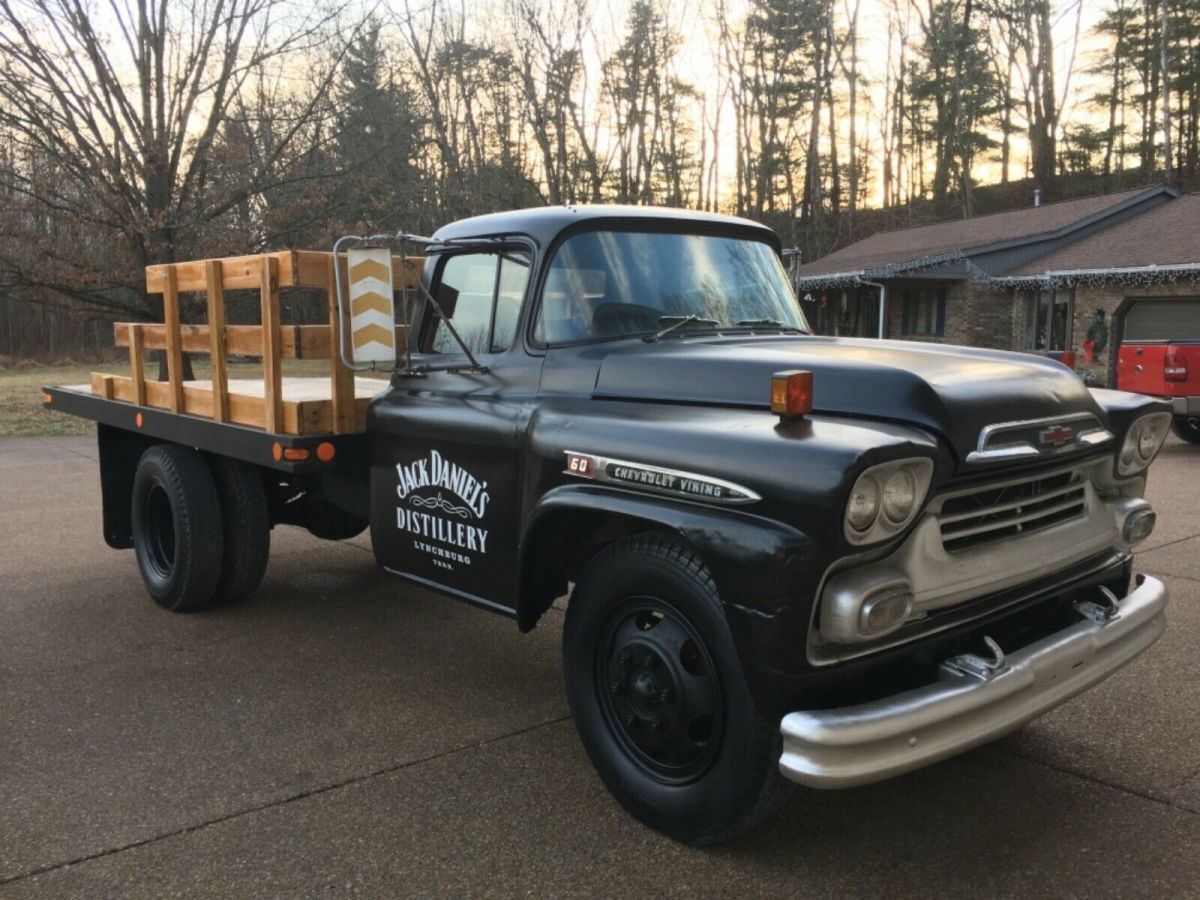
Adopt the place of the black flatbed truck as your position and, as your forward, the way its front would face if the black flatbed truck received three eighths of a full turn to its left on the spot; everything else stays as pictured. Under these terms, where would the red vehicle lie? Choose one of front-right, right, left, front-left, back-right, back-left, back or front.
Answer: front-right

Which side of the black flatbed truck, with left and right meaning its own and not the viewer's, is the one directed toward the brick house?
left

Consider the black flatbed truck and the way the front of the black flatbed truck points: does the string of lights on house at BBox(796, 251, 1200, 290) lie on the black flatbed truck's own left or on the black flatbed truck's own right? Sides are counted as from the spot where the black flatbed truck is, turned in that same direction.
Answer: on the black flatbed truck's own left
